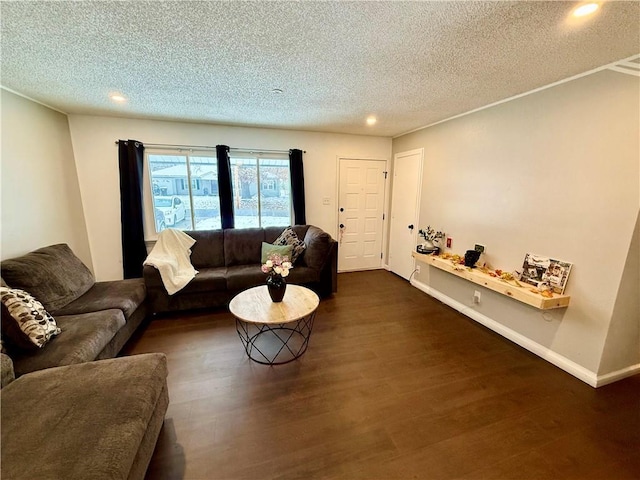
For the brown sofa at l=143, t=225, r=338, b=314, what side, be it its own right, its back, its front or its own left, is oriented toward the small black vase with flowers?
front

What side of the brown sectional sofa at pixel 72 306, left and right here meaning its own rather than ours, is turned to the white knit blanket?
left

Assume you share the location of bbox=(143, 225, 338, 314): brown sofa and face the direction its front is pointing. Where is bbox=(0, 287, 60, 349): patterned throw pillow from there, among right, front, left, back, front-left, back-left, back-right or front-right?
front-right

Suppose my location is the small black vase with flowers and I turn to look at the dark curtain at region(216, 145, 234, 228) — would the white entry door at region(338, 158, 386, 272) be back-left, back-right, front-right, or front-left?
front-right

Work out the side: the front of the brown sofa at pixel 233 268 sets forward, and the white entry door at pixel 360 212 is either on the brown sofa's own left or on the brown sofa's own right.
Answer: on the brown sofa's own left

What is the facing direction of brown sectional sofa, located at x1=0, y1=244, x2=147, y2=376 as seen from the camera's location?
facing the viewer and to the right of the viewer

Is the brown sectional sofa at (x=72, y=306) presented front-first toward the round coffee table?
yes

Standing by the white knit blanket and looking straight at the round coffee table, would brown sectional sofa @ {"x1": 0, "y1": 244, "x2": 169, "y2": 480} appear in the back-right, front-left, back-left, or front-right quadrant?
front-right

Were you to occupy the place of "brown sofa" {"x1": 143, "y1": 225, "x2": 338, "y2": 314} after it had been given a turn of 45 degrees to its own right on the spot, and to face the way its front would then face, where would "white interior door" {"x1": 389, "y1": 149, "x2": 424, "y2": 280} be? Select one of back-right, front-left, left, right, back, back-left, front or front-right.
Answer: back-left

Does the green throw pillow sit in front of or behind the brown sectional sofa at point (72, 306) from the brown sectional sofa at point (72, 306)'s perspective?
in front

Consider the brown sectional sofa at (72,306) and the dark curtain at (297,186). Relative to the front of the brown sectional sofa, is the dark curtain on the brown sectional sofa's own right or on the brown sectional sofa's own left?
on the brown sectional sofa's own left

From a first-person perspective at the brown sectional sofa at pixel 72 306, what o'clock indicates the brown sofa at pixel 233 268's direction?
The brown sofa is roughly at 10 o'clock from the brown sectional sofa.

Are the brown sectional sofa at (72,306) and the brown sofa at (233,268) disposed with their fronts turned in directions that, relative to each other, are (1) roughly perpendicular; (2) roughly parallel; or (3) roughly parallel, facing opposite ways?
roughly perpendicular

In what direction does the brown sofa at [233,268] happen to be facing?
toward the camera

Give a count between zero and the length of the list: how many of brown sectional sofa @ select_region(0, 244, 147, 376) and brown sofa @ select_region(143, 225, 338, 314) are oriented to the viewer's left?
0

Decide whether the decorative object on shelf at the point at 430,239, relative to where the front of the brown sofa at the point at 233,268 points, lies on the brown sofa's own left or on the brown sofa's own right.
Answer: on the brown sofa's own left

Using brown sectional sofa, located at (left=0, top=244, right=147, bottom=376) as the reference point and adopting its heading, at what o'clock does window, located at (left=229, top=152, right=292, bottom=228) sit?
The window is roughly at 10 o'clock from the brown sectional sofa.
